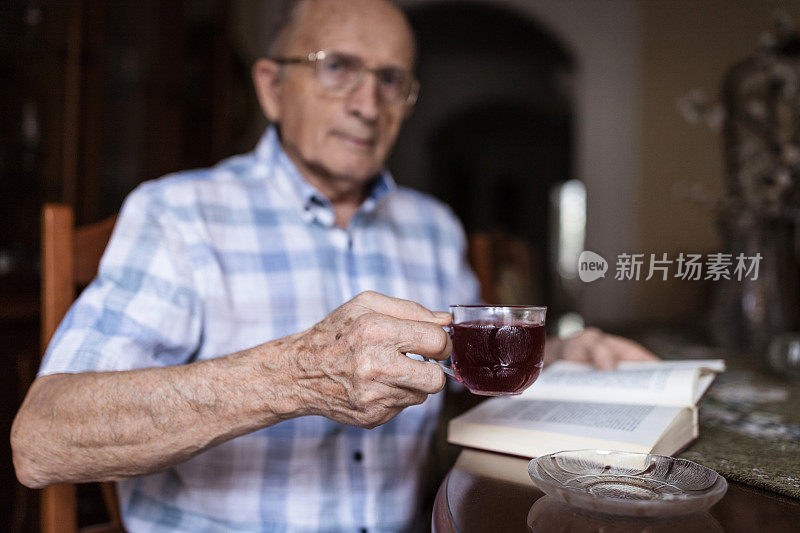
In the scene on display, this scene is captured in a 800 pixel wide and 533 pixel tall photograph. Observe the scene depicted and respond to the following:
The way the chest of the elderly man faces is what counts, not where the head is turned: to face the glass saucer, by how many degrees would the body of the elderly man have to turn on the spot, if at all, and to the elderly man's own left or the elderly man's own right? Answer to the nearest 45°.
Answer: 0° — they already face it

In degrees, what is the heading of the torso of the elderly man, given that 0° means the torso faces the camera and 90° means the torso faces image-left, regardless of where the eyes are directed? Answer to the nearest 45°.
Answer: approximately 315°
